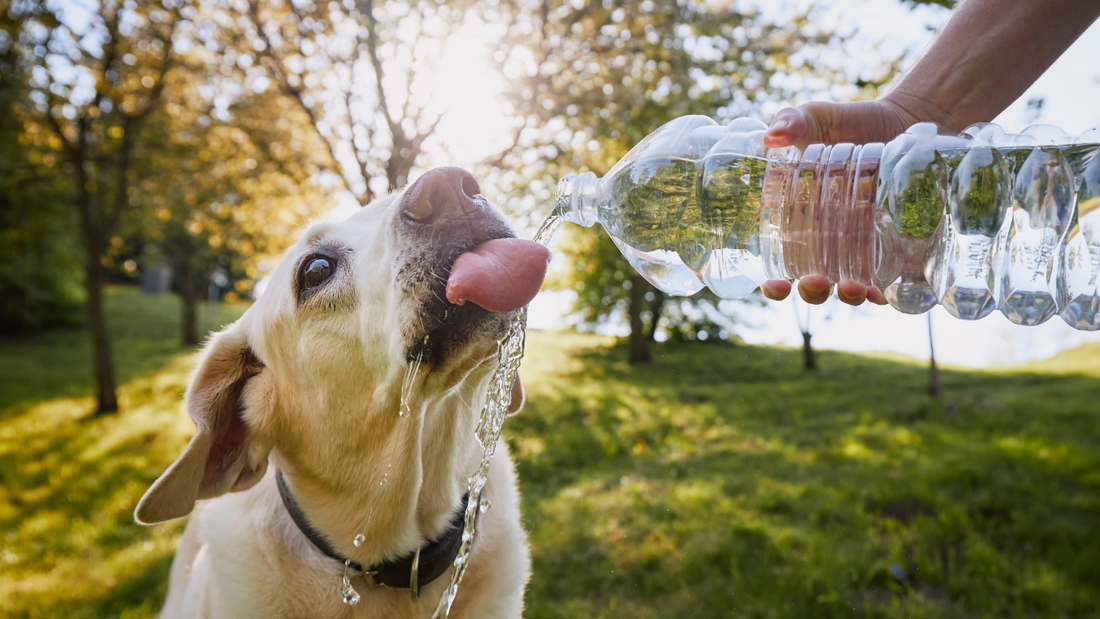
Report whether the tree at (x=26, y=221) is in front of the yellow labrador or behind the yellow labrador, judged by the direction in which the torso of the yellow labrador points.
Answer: behind

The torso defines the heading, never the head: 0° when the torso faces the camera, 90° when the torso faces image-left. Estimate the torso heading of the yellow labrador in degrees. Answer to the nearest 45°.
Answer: approximately 315°
